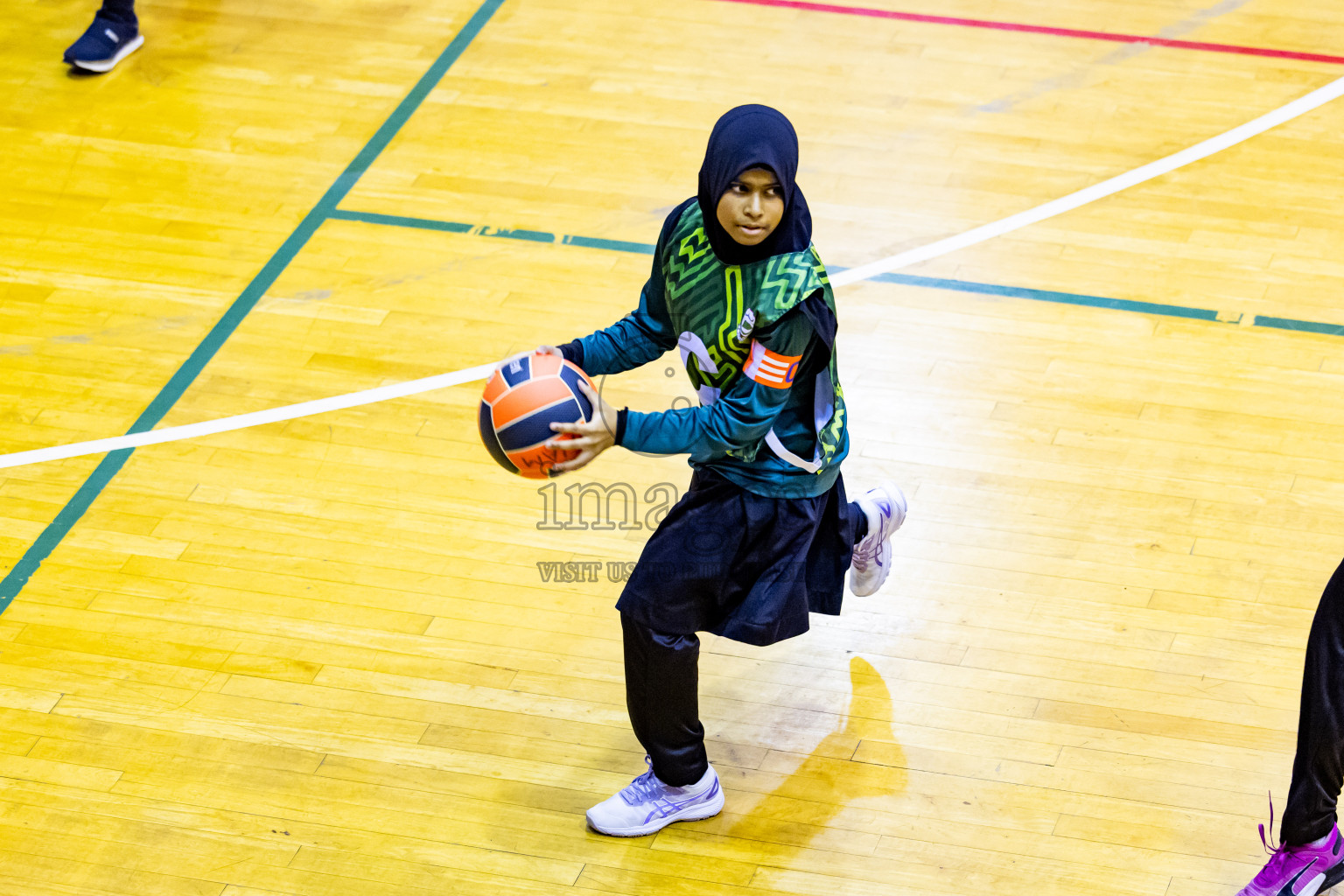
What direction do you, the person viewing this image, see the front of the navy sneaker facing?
facing the viewer and to the left of the viewer

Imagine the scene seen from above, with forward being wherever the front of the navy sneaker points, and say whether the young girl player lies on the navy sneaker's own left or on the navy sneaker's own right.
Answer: on the navy sneaker's own left

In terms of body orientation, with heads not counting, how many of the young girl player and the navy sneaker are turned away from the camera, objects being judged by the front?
0

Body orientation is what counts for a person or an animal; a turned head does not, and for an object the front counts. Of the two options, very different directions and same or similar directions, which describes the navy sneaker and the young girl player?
same or similar directions

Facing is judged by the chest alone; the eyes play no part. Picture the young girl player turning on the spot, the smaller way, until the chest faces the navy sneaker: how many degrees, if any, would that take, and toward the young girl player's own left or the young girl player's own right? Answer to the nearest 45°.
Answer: approximately 90° to the young girl player's own right
